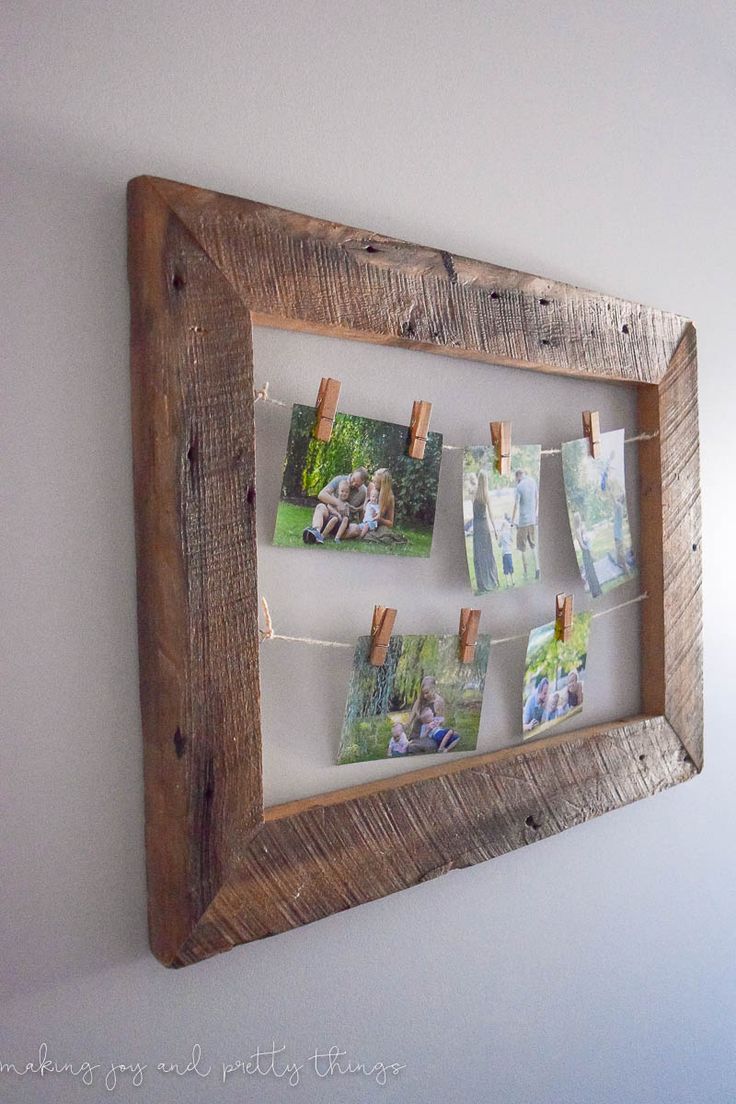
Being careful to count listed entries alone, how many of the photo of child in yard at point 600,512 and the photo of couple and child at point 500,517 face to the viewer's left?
0

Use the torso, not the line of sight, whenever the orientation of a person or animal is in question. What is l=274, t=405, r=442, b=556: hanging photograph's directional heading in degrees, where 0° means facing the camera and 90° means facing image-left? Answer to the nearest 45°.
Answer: approximately 315°
